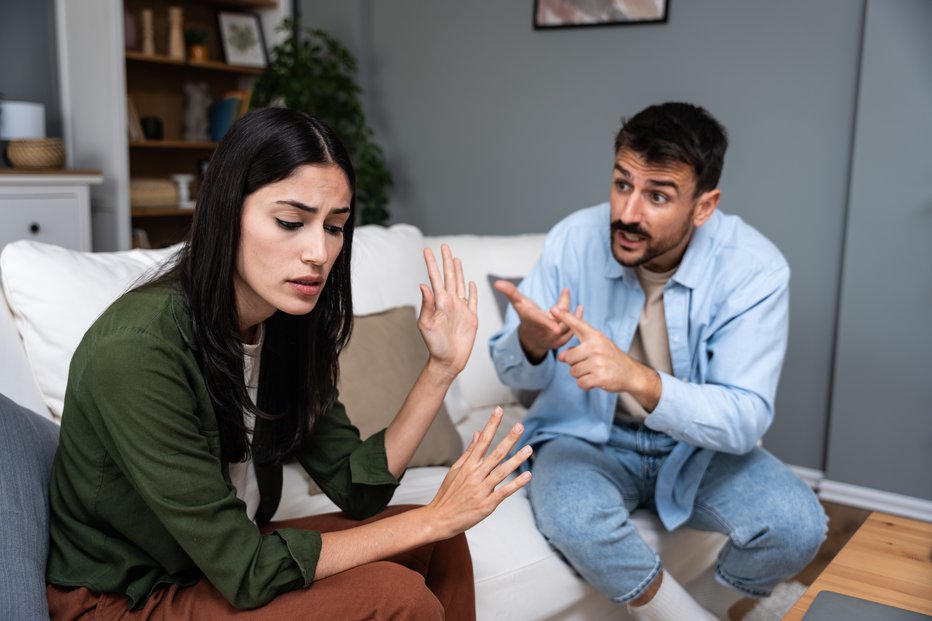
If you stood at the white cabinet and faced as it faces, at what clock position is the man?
The man is roughly at 11 o'clock from the white cabinet.

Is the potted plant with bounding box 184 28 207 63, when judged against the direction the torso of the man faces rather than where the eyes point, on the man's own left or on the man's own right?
on the man's own right

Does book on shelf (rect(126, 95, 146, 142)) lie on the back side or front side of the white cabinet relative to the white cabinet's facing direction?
on the back side

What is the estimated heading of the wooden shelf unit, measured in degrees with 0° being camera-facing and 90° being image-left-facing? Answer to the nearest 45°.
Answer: approximately 0°

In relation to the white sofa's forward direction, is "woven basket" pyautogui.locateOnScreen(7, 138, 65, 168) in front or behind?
behind

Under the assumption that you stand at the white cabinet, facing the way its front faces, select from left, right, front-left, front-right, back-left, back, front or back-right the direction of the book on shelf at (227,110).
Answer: back-left

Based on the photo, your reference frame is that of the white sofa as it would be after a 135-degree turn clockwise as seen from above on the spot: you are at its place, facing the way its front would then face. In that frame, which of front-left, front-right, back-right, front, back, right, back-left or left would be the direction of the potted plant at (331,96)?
front-right

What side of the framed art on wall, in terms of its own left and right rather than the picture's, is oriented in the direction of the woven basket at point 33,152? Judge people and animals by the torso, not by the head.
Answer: right
